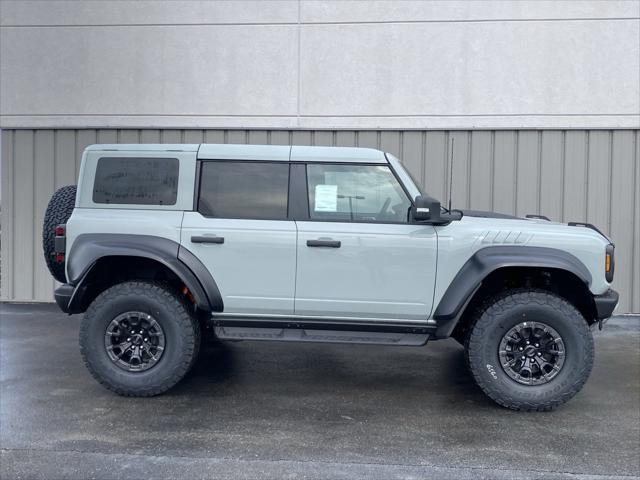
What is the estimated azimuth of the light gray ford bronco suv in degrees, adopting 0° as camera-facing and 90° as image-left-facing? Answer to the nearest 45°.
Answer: approximately 270°
